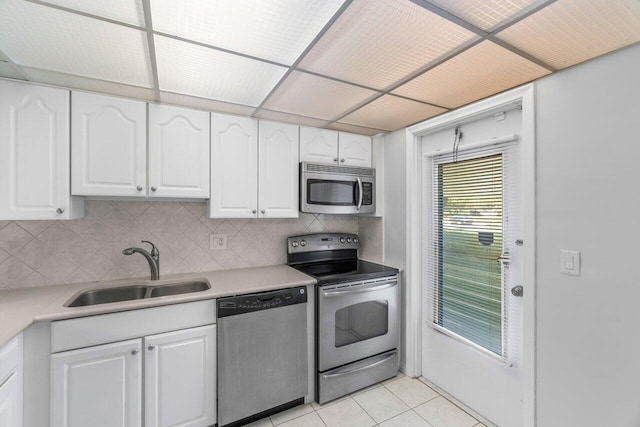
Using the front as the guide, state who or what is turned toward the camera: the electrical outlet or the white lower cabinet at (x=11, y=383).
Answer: the electrical outlet

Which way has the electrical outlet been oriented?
toward the camera

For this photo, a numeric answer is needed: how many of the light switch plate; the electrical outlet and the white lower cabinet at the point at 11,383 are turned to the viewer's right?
1

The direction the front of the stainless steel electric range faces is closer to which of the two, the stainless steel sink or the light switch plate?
the light switch plate

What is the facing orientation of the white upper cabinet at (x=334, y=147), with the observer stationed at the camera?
facing the viewer and to the right of the viewer

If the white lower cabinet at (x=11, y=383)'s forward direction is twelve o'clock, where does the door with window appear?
The door with window is roughly at 1 o'clock from the white lower cabinet.

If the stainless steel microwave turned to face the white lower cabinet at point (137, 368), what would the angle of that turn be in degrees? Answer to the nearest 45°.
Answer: approximately 90° to its right

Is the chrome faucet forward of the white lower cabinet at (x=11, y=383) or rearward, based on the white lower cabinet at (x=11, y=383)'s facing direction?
forward

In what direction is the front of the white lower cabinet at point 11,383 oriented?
to the viewer's right

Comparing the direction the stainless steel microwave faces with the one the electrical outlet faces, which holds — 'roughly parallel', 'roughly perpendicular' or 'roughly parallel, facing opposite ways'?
roughly parallel

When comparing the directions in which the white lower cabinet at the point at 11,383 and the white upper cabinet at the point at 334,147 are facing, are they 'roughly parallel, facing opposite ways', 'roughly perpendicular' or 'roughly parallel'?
roughly perpendicular

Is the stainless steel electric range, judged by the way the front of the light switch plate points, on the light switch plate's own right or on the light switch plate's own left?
on the light switch plate's own right

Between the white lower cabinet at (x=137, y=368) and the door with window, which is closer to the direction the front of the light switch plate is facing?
the white lower cabinet

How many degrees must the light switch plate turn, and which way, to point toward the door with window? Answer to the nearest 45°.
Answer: approximately 135° to its right
